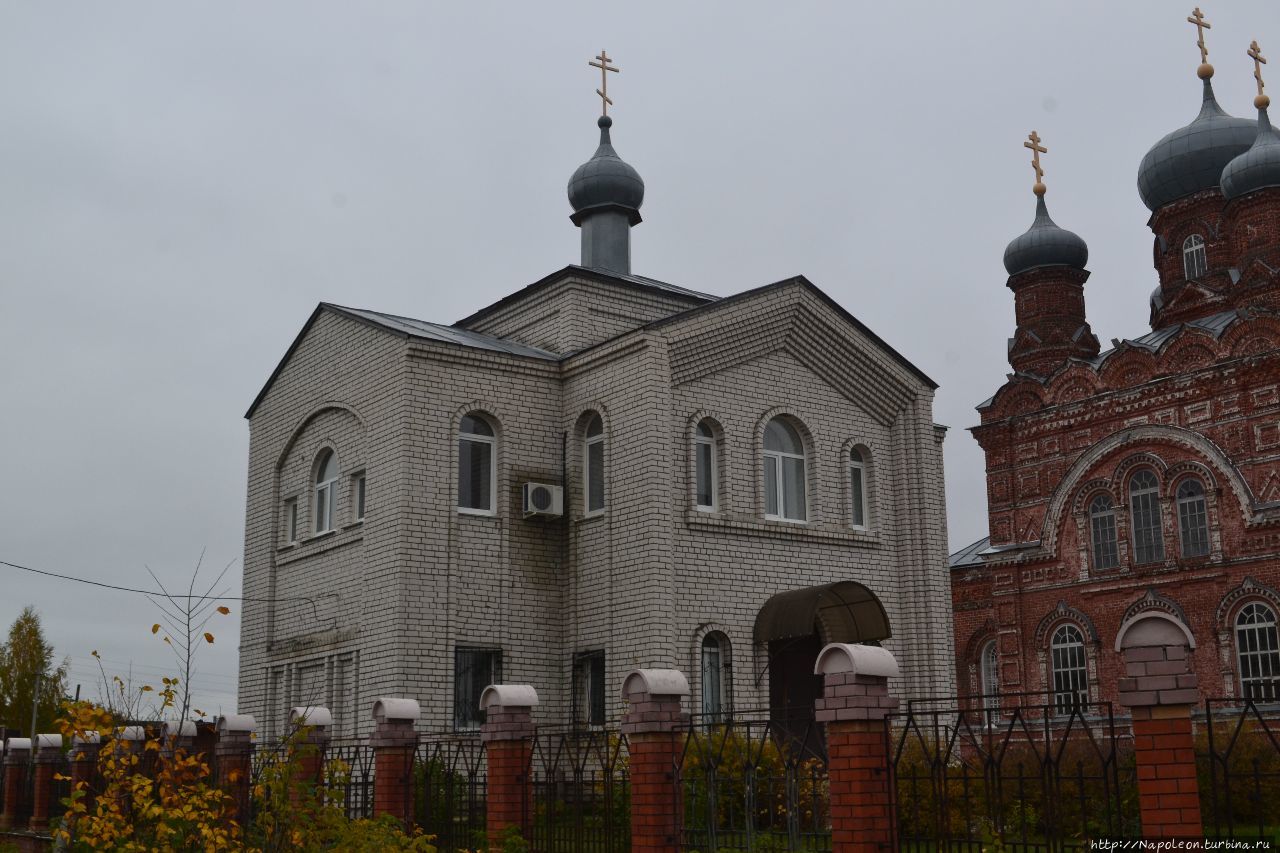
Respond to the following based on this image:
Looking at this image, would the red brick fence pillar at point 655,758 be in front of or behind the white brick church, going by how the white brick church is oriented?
in front

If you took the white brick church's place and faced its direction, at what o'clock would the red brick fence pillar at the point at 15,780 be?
The red brick fence pillar is roughly at 5 o'clock from the white brick church.

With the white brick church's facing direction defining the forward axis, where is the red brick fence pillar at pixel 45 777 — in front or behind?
behind

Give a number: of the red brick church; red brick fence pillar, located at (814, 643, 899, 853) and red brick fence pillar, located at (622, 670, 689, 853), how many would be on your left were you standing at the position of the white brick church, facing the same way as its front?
1

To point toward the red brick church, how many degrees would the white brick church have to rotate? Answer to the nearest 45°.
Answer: approximately 90° to its left

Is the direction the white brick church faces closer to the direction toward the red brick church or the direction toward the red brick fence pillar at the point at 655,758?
the red brick fence pillar

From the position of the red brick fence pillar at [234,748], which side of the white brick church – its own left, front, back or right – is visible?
right

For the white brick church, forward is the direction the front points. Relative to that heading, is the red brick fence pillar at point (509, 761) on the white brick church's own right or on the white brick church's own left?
on the white brick church's own right

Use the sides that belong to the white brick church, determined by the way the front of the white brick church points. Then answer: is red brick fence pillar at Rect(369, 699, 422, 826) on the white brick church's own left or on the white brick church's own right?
on the white brick church's own right

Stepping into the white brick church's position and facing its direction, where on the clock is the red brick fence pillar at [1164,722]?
The red brick fence pillar is roughly at 1 o'clock from the white brick church.

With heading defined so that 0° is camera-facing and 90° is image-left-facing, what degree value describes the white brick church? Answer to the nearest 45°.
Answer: approximately 315°
